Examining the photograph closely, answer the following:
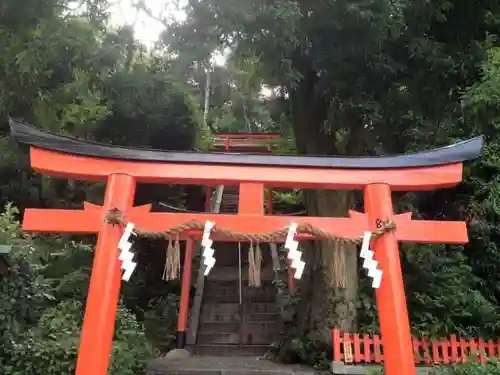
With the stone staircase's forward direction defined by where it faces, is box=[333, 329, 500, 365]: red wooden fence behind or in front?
in front

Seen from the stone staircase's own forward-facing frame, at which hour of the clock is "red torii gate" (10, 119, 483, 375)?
The red torii gate is roughly at 12 o'clock from the stone staircase.

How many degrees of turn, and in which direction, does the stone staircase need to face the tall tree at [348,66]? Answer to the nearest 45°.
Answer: approximately 45° to its left

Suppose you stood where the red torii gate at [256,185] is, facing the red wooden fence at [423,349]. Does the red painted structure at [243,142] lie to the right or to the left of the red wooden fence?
left

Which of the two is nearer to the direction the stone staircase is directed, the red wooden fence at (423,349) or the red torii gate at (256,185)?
the red torii gate

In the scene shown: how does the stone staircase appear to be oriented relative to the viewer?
toward the camera
